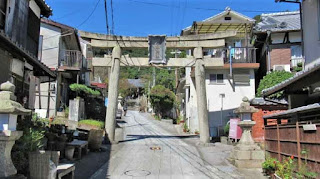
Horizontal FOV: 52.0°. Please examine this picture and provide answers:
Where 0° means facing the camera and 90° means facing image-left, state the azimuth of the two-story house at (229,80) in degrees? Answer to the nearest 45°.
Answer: approximately 0°

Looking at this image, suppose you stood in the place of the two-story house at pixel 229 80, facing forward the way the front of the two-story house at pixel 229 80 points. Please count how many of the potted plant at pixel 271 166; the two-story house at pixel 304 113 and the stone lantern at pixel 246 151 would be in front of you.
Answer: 3

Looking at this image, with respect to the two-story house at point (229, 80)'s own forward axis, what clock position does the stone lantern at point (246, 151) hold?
The stone lantern is roughly at 12 o'clock from the two-story house.

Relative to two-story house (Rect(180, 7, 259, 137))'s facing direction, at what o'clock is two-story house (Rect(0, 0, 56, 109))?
two-story house (Rect(0, 0, 56, 109)) is roughly at 1 o'clock from two-story house (Rect(180, 7, 259, 137)).

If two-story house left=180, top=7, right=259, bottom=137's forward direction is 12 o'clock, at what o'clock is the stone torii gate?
The stone torii gate is roughly at 1 o'clock from the two-story house.

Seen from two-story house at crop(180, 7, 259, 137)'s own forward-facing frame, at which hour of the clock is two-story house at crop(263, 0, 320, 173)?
two-story house at crop(263, 0, 320, 173) is roughly at 12 o'clock from two-story house at crop(180, 7, 259, 137).

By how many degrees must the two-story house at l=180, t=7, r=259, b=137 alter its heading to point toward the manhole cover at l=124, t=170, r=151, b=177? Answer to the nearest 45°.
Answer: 0° — it already faces it

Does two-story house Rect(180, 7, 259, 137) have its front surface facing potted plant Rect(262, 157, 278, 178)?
yes
